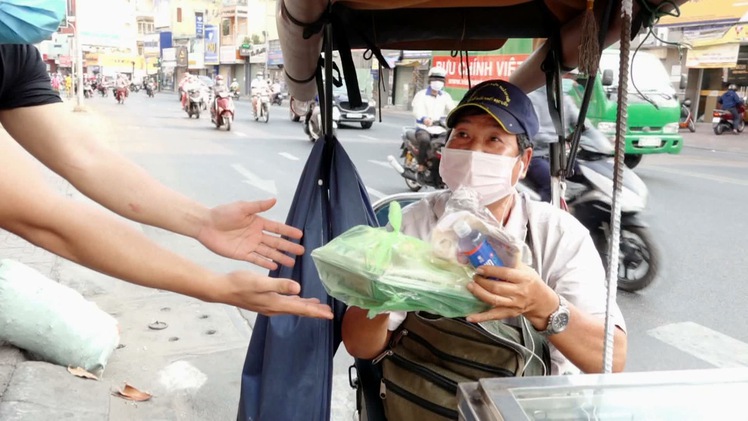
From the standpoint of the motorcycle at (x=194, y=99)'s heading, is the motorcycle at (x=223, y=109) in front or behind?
in front

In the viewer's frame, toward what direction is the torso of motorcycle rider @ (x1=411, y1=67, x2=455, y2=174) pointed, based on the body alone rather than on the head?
toward the camera

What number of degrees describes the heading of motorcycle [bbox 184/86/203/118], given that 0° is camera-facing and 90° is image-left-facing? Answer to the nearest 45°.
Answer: approximately 0°

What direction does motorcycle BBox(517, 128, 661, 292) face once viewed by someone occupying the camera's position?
facing the viewer and to the right of the viewer

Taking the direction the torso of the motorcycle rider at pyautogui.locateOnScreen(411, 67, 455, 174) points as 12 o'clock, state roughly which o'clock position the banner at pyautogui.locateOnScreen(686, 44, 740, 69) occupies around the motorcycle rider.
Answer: The banner is roughly at 7 o'clock from the motorcycle rider.

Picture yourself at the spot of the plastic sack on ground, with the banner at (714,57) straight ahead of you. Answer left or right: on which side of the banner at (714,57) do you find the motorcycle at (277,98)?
left

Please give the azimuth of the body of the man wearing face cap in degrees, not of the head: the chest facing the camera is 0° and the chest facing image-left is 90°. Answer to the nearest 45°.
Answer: approximately 45°

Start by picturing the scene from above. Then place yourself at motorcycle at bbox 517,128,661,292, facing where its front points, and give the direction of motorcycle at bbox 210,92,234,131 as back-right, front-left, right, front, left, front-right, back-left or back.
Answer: back

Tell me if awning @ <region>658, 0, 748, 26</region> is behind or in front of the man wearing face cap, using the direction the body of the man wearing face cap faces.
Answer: behind

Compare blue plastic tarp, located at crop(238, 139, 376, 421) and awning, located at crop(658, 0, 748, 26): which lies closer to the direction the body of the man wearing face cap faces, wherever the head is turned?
the blue plastic tarp

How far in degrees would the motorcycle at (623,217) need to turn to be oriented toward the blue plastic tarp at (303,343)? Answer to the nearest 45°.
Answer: approximately 45° to its right

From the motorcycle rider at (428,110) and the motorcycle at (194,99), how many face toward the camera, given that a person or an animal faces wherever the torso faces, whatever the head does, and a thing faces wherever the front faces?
2
